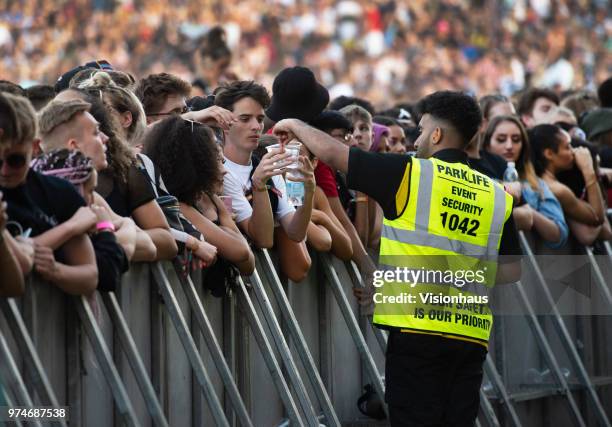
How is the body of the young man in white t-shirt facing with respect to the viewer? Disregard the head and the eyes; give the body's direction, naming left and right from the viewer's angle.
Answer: facing the viewer and to the right of the viewer

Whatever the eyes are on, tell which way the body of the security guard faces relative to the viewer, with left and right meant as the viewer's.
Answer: facing away from the viewer and to the left of the viewer

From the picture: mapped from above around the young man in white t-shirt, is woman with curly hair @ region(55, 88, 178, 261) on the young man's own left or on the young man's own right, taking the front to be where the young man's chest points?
on the young man's own right

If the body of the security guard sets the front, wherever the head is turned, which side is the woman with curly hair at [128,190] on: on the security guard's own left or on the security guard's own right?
on the security guard's own left

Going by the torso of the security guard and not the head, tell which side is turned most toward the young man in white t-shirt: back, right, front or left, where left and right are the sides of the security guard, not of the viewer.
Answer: front

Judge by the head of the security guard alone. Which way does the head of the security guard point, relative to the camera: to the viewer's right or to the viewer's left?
to the viewer's left

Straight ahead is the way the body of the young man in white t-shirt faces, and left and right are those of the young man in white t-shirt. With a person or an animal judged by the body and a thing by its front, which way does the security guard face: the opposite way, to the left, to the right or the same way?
the opposite way

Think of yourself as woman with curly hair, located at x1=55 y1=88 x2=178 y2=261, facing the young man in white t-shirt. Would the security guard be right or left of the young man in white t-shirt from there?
right

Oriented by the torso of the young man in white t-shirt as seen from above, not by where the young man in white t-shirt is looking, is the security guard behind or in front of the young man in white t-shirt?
in front

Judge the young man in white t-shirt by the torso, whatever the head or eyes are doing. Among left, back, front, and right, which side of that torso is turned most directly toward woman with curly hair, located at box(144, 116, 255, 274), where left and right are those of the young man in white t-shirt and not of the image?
right
